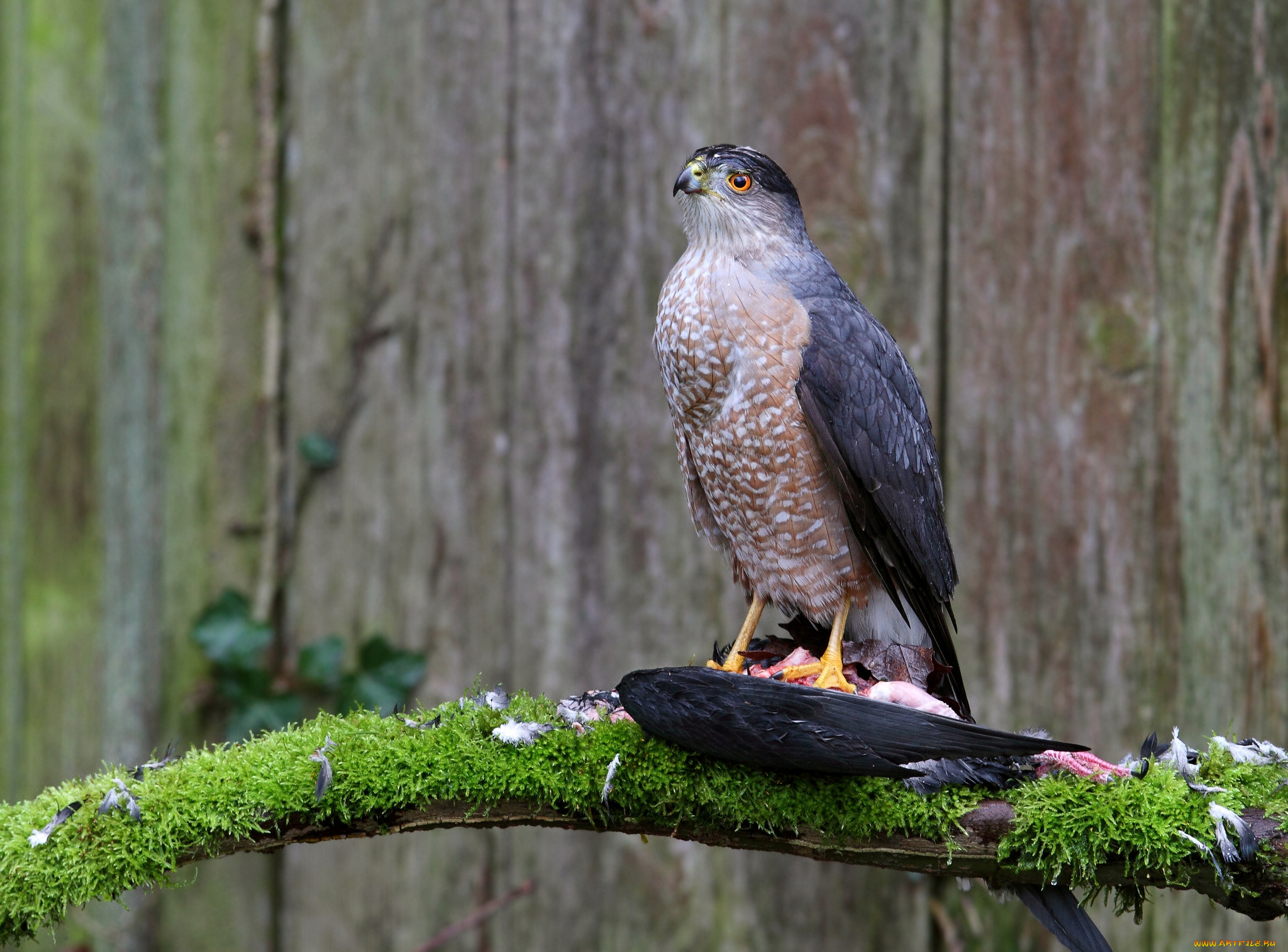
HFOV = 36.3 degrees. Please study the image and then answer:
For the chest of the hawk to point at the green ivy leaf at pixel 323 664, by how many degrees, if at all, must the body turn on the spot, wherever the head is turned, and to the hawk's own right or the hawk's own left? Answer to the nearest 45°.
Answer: approximately 90° to the hawk's own right

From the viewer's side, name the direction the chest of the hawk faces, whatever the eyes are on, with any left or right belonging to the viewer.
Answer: facing the viewer and to the left of the viewer

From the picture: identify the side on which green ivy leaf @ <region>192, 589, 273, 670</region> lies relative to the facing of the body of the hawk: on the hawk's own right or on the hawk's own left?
on the hawk's own right

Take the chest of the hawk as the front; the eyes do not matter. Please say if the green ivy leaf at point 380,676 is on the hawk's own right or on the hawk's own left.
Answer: on the hawk's own right
